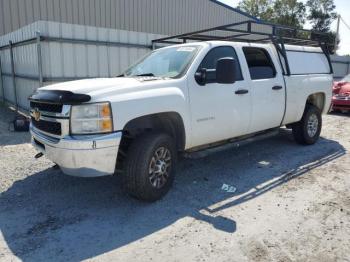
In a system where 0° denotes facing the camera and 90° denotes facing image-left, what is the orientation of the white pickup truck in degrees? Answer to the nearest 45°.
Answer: approximately 45°

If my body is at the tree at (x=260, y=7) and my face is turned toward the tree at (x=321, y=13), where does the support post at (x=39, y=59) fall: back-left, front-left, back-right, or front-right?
back-right

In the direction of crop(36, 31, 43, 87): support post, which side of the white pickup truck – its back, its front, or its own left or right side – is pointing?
right

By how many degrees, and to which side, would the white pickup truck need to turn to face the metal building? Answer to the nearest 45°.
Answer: approximately 90° to its right

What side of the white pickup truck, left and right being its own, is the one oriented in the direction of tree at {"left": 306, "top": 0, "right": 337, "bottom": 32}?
back

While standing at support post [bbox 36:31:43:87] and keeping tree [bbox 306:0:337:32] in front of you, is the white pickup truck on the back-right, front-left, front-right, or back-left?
back-right

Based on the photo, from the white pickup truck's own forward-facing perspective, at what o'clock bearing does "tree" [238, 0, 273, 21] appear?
The tree is roughly at 5 o'clock from the white pickup truck.
